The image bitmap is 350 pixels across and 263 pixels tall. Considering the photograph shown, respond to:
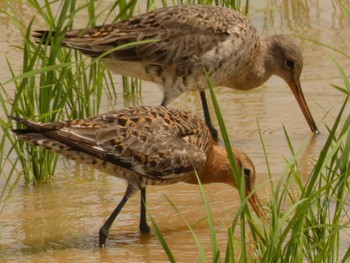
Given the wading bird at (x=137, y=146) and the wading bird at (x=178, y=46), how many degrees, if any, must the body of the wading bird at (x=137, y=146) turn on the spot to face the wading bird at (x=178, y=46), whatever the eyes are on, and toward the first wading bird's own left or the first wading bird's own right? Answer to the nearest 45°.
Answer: approximately 90° to the first wading bird's own left

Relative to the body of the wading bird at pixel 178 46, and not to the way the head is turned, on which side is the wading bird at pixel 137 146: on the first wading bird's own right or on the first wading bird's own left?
on the first wading bird's own right

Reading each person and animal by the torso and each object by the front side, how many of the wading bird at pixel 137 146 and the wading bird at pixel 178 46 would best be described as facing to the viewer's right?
2

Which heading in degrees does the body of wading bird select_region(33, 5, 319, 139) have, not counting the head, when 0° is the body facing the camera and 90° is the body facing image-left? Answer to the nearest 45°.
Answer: approximately 270°

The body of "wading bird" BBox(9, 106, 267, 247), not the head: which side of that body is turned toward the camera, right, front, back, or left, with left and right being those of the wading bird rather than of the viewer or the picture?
right
